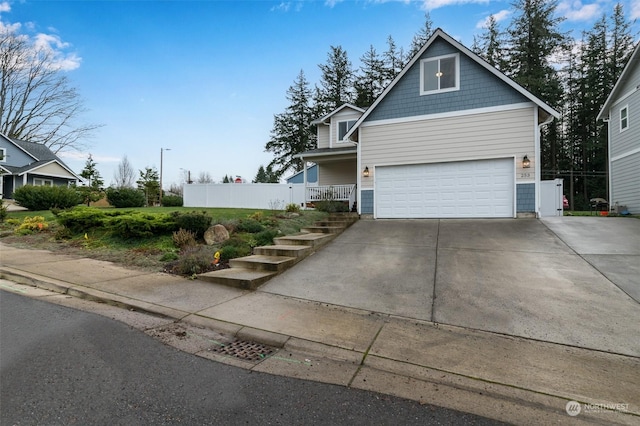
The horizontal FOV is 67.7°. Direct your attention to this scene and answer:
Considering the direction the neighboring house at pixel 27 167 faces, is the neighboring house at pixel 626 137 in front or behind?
in front

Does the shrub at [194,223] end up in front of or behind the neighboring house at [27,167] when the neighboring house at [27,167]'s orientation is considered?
in front

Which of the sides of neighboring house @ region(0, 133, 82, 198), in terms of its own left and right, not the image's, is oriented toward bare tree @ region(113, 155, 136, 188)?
left

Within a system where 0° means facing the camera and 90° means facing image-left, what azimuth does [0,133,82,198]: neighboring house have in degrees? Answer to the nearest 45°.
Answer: approximately 315°

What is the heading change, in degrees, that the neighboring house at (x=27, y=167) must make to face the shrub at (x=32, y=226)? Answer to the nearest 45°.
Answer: approximately 45° to its right

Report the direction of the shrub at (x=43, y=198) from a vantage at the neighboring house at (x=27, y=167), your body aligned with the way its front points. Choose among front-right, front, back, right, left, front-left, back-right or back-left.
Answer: front-right

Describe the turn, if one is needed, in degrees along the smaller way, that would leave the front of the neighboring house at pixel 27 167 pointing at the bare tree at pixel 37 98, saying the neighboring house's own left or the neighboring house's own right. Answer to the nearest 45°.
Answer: approximately 135° to the neighboring house's own left
